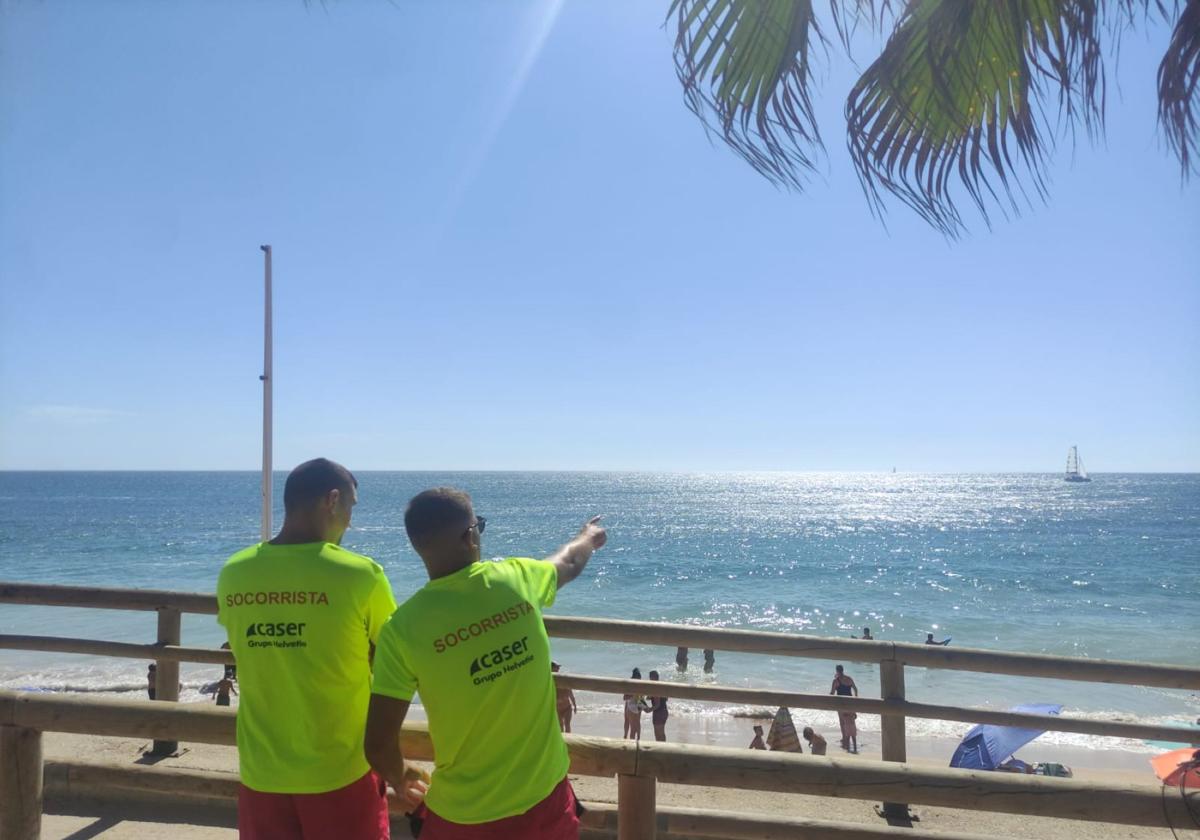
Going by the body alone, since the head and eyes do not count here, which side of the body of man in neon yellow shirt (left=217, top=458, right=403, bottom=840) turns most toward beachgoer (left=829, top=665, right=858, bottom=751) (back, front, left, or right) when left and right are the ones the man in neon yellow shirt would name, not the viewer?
front

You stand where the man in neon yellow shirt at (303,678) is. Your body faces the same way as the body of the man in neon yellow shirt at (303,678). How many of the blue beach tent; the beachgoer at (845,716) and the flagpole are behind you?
0

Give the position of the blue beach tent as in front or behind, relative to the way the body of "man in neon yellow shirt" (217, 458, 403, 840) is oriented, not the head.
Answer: in front

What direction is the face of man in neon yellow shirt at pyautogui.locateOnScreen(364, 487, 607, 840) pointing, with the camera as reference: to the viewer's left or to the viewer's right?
to the viewer's right

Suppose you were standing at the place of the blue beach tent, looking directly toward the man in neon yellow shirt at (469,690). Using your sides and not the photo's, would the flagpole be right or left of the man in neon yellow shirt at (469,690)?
right

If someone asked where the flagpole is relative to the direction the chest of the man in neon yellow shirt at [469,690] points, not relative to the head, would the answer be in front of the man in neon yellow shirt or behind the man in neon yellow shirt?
in front

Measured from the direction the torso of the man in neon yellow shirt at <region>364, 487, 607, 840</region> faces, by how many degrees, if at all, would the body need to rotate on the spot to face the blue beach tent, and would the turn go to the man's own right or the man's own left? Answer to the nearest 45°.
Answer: approximately 45° to the man's own right

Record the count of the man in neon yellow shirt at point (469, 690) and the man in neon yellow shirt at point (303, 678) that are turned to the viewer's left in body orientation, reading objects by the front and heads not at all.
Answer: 0

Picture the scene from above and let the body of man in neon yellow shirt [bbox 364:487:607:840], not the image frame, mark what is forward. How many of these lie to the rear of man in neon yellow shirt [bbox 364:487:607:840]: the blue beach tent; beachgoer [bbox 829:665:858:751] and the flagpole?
0

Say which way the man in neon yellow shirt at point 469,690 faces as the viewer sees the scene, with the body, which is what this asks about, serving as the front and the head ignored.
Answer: away from the camera

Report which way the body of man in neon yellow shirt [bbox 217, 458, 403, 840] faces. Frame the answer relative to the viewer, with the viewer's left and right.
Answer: facing away from the viewer and to the right of the viewer
